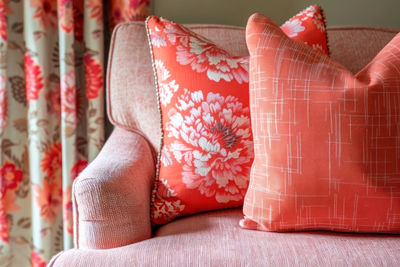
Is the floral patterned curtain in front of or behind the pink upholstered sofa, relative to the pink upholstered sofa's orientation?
behind

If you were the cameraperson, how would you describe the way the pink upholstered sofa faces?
facing the viewer
